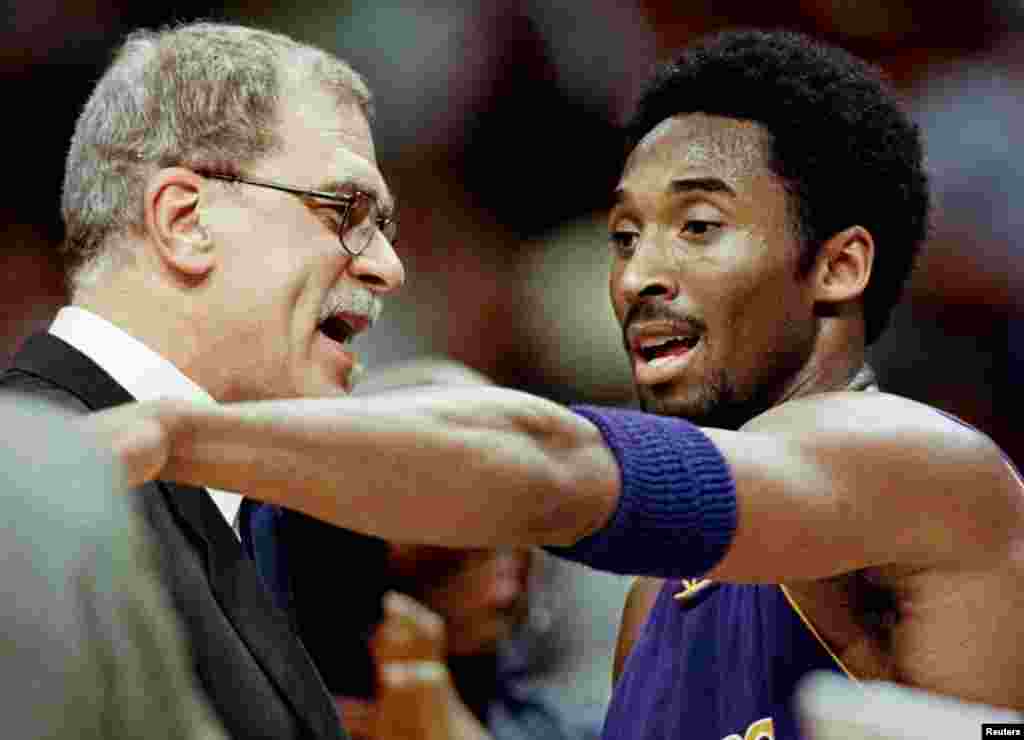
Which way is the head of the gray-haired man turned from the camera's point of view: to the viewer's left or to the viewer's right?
to the viewer's right

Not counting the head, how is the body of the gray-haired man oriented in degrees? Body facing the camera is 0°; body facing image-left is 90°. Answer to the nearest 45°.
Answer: approximately 270°

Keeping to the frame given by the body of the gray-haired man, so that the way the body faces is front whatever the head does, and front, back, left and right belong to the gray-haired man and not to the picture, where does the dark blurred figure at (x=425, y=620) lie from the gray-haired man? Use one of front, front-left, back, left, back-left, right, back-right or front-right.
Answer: front-left
